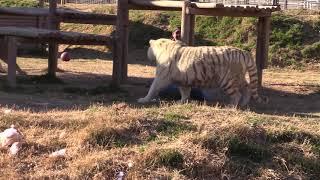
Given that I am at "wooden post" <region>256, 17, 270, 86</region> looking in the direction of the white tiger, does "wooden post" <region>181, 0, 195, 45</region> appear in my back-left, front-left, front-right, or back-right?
front-right

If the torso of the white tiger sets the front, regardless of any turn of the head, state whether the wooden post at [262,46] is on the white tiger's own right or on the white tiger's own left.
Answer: on the white tiger's own right

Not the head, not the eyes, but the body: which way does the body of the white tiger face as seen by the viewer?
to the viewer's left

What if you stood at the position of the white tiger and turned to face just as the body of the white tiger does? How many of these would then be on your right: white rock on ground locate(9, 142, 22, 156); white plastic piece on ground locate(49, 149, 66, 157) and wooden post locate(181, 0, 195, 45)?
1

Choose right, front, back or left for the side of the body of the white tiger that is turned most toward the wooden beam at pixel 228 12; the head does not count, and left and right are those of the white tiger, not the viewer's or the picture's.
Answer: right

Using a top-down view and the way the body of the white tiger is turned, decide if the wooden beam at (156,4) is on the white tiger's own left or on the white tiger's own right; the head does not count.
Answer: on the white tiger's own right

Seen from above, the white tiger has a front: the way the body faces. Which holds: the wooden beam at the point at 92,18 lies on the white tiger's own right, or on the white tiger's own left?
on the white tiger's own right

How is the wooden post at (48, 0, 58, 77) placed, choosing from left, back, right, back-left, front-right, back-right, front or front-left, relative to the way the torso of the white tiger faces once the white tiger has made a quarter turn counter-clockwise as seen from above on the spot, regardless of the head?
back-right

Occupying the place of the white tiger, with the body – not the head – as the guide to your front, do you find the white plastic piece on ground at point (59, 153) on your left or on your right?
on your left

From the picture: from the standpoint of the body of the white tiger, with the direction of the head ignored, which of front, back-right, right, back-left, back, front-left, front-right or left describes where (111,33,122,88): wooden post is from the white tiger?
front-right

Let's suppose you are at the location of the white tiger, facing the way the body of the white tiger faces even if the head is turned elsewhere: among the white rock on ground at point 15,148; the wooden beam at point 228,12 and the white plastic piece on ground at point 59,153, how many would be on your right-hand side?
1

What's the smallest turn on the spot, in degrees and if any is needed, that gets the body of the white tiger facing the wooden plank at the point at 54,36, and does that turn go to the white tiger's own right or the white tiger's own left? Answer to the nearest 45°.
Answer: approximately 45° to the white tiger's own right

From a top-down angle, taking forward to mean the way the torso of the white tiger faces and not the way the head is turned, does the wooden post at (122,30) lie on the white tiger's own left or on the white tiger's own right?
on the white tiger's own right

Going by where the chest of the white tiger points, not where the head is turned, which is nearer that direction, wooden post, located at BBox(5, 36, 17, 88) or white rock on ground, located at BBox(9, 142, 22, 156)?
the wooden post
